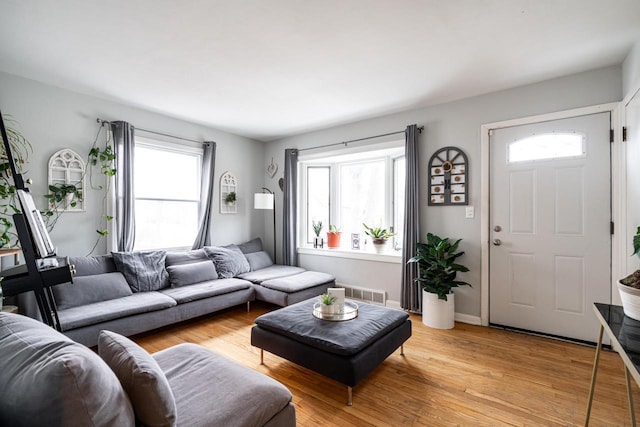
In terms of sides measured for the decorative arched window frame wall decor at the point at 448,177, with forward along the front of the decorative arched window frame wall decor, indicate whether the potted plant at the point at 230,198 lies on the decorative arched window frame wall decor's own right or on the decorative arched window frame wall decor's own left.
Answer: on the decorative arched window frame wall decor's own right

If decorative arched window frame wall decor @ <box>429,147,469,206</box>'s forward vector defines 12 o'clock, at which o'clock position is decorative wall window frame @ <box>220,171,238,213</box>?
decorative wall window frame @ <box>220,171,238,213</box> is roughly at 3 o'clock from decorative arched window frame wall decor @ <box>429,147,469,206</box>.

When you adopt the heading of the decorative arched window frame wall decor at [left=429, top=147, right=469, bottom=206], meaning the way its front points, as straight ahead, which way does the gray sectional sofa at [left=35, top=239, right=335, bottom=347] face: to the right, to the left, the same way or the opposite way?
to the left

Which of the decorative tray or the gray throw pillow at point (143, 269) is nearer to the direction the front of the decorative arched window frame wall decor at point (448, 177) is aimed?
the decorative tray

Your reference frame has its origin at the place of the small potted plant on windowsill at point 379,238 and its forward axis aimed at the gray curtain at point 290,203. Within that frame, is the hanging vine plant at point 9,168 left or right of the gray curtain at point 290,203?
left

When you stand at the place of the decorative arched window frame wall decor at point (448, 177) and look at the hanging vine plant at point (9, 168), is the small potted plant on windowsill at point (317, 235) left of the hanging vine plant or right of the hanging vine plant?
right

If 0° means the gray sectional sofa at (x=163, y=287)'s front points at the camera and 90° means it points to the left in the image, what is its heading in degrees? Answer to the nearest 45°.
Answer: approximately 315°
